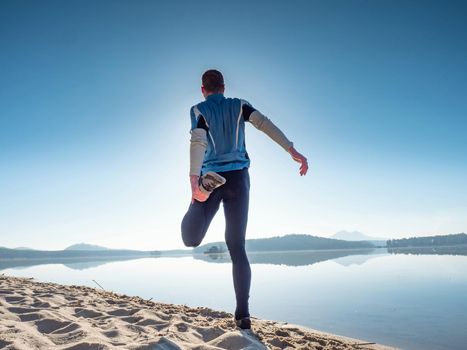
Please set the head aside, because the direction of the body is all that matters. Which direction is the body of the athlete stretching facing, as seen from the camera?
away from the camera

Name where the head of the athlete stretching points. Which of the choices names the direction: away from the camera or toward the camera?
away from the camera
